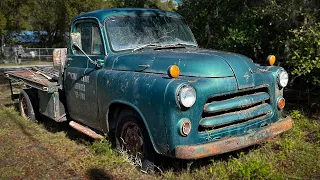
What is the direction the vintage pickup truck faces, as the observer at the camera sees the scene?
facing the viewer and to the right of the viewer
